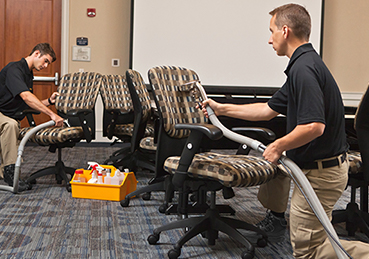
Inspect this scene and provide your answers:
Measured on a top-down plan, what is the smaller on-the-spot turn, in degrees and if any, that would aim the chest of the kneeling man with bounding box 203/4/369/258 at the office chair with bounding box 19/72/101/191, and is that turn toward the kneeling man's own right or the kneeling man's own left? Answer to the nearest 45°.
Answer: approximately 45° to the kneeling man's own right

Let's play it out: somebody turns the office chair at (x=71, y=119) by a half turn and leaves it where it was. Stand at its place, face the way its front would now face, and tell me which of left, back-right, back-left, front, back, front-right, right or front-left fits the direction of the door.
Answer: front-left

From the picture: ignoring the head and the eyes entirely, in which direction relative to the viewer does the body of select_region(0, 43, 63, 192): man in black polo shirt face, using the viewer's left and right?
facing to the right of the viewer

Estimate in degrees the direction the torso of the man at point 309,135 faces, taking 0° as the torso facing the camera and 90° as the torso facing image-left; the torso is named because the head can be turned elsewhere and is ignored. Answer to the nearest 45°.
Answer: approximately 90°

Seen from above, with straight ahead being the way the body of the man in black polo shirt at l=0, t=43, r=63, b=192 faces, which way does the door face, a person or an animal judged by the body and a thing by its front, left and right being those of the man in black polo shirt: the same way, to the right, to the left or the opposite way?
to the right

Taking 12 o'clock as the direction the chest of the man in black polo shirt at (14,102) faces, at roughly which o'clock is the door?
The door is roughly at 9 o'clock from the man in black polo shirt.
